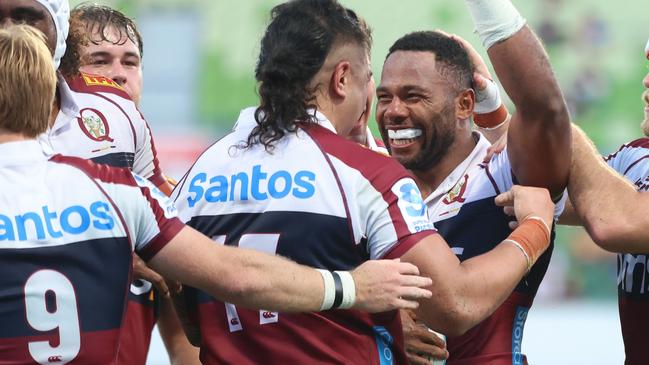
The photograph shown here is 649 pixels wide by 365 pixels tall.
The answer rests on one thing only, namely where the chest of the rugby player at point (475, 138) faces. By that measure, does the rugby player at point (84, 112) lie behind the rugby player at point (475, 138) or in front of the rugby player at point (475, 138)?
in front

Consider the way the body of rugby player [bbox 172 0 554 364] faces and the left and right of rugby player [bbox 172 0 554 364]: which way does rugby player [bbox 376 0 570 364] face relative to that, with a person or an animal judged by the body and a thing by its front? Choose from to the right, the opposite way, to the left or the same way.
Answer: the opposite way

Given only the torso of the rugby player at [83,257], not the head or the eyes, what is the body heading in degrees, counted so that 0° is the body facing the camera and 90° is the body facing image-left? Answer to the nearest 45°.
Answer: approximately 180°

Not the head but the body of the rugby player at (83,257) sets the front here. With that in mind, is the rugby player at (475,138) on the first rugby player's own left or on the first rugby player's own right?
on the first rugby player's own right

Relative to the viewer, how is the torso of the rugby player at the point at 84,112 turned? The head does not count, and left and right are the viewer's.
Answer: facing the viewer and to the left of the viewer

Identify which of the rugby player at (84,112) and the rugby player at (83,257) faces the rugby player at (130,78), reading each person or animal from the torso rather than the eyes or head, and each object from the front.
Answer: the rugby player at (83,257)

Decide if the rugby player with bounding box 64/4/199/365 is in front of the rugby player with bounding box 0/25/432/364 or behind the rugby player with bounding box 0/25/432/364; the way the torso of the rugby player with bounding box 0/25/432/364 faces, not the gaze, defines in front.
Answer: in front

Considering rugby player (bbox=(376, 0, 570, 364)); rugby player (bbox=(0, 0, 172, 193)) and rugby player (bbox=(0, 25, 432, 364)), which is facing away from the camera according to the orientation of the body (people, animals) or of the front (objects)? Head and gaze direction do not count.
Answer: rugby player (bbox=(0, 25, 432, 364))

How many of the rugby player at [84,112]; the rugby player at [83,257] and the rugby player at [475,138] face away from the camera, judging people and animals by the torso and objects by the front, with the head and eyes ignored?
1

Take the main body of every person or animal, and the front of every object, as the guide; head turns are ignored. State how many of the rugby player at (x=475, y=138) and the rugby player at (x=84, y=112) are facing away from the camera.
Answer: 0

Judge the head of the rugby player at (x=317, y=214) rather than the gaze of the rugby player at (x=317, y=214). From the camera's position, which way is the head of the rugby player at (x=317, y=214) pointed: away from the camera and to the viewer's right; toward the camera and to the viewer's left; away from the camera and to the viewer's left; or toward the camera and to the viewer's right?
away from the camera and to the viewer's right

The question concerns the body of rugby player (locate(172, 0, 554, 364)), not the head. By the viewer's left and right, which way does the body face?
facing away from the viewer and to the right of the viewer

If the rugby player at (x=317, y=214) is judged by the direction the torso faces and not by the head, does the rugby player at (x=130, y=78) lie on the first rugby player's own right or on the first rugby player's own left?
on the first rugby player's own left

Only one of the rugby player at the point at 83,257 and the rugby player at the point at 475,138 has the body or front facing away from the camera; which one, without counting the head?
the rugby player at the point at 83,257

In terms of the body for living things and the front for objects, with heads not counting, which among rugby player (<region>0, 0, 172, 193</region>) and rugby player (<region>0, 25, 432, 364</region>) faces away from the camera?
rugby player (<region>0, 25, 432, 364</region>)

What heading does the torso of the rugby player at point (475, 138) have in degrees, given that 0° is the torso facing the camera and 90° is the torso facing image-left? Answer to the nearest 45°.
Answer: approximately 45°
